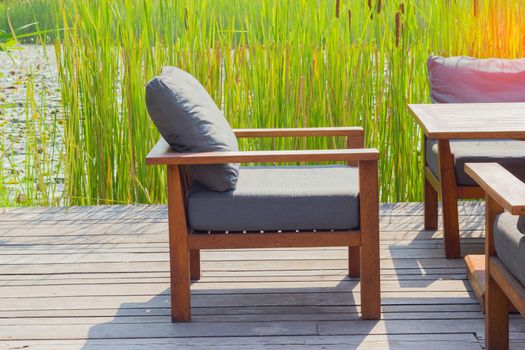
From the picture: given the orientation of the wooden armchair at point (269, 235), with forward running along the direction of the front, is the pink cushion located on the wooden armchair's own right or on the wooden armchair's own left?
on the wooden armchair's own left

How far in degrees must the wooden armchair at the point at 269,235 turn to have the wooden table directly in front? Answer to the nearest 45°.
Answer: approximately 45° to its left

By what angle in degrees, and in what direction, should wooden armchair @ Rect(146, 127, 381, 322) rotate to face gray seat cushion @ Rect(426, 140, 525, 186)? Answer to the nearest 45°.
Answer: approximately 45° to its left

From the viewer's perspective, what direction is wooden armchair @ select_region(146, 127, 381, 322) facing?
to the viewer's right

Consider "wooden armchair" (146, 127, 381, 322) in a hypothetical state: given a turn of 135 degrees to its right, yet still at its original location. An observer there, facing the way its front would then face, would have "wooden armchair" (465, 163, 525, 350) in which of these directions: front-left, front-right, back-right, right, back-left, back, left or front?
left
